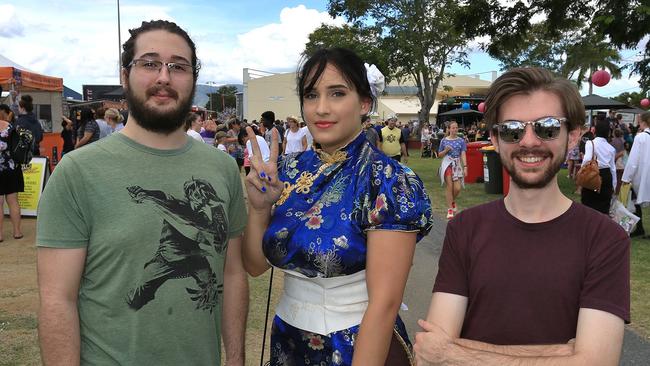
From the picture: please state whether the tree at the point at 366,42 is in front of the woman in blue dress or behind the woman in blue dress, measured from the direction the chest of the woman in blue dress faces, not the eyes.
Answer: behind

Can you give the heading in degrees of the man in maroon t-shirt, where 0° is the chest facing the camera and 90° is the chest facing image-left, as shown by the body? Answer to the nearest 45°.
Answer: approximately 0°

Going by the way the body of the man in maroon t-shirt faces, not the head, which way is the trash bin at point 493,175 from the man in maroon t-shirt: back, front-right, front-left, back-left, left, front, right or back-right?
back

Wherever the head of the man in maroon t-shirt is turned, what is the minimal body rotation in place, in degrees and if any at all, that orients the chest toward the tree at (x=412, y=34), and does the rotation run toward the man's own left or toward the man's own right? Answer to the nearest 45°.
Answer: approximately 180°

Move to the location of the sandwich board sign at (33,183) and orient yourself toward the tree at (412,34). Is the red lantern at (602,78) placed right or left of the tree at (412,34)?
right

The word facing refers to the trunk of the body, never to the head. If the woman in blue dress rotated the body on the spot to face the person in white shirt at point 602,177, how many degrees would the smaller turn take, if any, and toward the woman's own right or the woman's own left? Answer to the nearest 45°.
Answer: approximately 180°

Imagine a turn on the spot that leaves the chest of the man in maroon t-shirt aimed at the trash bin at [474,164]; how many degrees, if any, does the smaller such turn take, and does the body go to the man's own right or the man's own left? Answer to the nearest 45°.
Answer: approximately 180°

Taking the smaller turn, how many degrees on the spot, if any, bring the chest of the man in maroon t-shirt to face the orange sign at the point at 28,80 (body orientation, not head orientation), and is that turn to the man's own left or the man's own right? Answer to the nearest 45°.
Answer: approximately 135° to the man's own right

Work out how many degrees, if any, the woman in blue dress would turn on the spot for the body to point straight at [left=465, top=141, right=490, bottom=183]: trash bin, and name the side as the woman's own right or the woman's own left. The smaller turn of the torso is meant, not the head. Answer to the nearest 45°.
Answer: approximately 135° to the woman's own right

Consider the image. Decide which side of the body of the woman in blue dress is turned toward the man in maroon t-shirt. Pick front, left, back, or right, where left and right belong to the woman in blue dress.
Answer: left

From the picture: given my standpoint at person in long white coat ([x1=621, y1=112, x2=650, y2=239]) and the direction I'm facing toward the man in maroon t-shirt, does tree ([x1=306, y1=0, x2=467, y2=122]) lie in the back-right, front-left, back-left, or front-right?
back-right

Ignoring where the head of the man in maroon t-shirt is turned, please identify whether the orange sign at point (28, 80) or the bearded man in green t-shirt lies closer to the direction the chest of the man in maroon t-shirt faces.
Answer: the bearded man in green t-shirt
